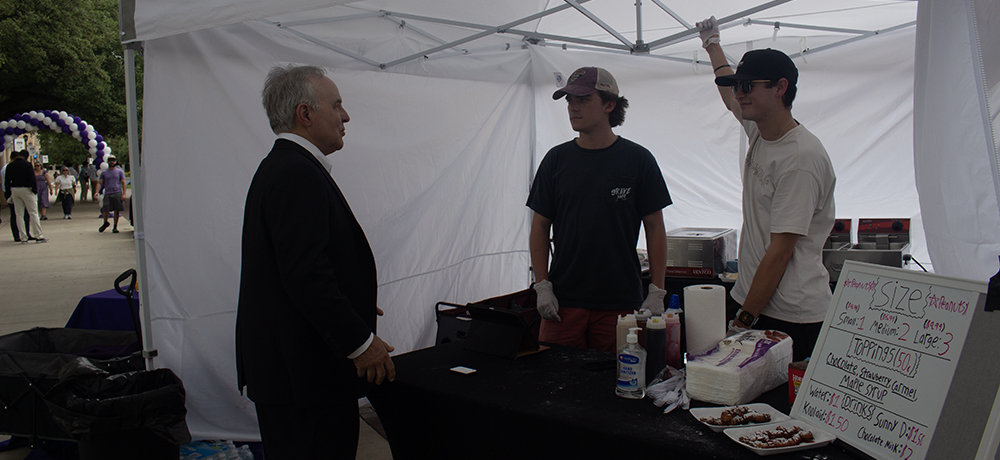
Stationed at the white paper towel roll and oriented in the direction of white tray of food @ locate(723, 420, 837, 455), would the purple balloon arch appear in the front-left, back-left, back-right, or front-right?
back-right

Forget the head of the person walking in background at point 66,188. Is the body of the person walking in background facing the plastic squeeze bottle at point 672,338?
yes

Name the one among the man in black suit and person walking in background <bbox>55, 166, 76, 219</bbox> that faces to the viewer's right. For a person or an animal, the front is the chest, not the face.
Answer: the man in black suit

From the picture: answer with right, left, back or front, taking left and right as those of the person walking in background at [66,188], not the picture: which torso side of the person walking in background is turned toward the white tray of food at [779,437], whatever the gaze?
front

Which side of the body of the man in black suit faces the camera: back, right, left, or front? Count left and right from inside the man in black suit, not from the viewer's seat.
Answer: right

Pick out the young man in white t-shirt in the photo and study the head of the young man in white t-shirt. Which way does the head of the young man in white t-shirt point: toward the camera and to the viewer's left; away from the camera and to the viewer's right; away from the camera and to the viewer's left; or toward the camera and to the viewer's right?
toward the camera and to the viewer's left

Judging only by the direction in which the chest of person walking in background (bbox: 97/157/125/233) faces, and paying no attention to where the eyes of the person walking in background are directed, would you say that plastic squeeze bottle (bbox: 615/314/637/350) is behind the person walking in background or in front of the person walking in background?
in front

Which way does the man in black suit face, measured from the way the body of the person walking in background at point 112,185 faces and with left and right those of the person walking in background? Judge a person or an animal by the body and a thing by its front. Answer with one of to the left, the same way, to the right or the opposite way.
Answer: to the left

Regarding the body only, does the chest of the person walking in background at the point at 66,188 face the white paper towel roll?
yes

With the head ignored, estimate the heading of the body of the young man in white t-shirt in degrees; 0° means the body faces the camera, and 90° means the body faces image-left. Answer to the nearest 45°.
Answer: approximately 90°
